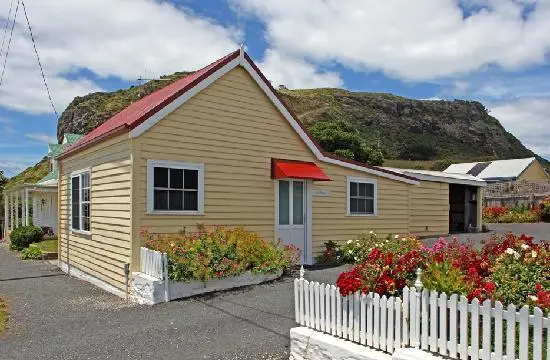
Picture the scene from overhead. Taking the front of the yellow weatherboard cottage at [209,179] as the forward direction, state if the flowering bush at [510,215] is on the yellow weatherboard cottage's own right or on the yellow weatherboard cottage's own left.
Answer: on the yellow weatherboard cottage's own left

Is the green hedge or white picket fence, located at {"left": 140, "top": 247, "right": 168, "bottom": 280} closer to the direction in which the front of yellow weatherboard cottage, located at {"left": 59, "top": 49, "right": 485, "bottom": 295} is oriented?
the white picket fence

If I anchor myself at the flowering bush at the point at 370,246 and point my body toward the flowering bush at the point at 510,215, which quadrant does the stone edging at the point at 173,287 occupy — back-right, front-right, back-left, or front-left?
back-left

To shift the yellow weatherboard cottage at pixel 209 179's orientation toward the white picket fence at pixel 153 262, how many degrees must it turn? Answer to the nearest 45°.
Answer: approximately 45° to its right

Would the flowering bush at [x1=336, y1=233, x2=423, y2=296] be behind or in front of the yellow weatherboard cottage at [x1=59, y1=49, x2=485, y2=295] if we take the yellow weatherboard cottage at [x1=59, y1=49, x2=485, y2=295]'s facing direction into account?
in front

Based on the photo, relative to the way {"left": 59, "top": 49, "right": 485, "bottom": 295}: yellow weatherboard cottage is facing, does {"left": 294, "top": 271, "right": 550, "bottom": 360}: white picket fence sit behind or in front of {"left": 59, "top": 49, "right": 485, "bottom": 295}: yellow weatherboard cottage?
in front

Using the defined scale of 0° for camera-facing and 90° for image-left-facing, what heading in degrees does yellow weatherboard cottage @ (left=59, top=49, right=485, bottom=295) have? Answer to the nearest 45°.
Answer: approximately 315°
